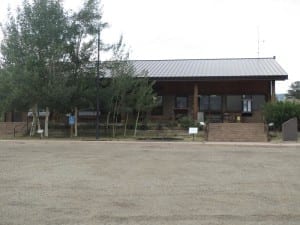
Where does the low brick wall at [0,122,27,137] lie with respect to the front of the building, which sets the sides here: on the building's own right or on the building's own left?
on the building's own right

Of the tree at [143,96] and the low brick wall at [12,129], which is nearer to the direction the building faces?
the tree

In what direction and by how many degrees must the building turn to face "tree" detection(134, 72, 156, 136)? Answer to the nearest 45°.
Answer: approximately 45° to its right

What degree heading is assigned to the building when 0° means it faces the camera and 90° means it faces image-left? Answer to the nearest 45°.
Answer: approximately 0°
